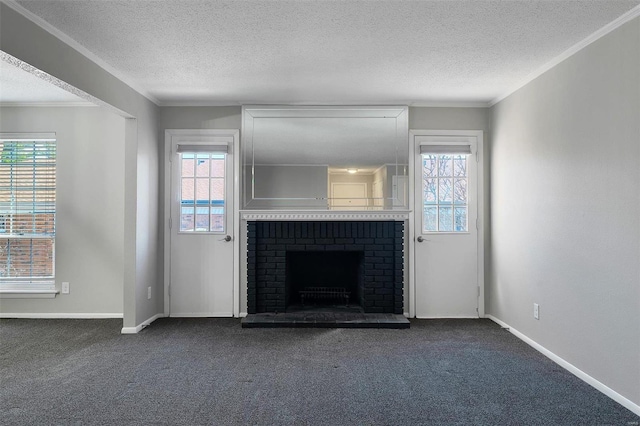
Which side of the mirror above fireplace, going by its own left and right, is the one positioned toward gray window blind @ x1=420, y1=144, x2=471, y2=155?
left

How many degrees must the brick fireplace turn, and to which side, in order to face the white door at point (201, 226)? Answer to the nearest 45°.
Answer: approximately 90° to its right

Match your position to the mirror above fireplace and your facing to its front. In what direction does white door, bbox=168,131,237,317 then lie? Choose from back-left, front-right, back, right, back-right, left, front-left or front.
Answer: right

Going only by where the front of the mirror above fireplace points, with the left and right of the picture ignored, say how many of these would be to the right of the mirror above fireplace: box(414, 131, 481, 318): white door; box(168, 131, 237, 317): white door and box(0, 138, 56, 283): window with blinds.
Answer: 2

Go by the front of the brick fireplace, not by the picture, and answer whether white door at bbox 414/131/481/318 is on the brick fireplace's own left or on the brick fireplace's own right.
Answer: on the brick fireplace's own left

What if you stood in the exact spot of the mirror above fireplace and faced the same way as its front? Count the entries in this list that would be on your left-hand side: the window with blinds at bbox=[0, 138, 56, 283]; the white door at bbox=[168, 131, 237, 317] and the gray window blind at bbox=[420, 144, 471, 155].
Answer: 1

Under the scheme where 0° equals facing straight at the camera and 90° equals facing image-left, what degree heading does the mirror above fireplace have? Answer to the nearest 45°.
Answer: approximately 0°

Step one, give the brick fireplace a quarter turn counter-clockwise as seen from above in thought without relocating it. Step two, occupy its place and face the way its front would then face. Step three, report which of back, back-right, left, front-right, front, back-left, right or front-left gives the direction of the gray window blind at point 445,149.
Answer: front

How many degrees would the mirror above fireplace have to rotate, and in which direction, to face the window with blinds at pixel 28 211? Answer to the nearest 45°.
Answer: approximately 90° to its right

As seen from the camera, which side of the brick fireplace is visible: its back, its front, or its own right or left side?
front

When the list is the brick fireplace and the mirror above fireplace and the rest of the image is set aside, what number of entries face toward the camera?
2

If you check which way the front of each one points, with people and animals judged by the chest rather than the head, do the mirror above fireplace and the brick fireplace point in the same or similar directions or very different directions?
same or similar directions

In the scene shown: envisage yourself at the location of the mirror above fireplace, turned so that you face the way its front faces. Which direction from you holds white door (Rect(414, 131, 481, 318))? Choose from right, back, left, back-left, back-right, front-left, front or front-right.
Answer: left

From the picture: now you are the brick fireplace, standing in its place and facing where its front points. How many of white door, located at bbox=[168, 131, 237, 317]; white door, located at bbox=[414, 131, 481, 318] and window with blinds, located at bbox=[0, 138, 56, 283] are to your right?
2
